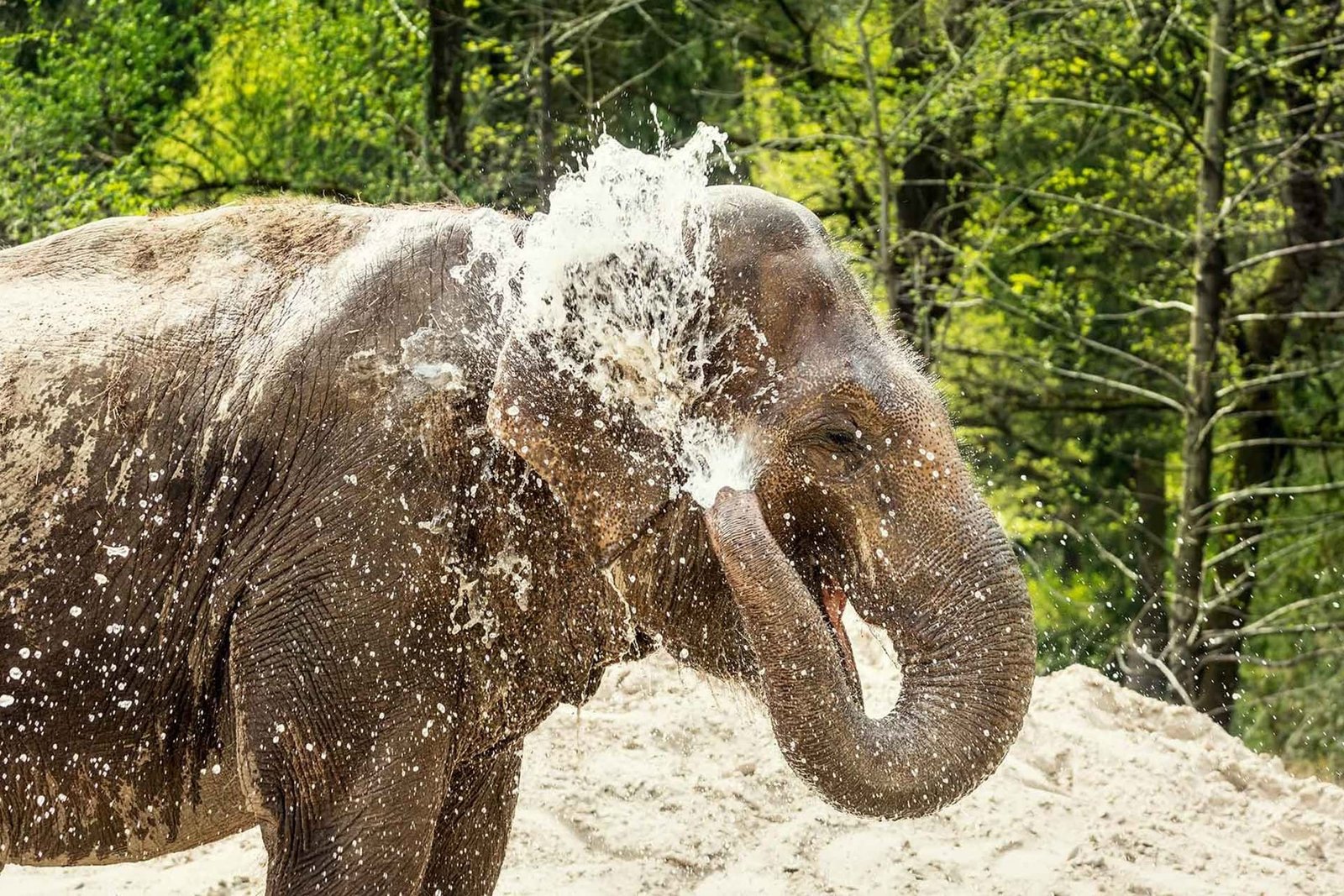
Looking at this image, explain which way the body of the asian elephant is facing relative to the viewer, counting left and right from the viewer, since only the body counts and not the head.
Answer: facing to the right of the viewer

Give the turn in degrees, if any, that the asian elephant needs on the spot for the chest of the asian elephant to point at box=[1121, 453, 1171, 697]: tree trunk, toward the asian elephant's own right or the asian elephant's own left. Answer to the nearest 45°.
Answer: approximately 45° to the asian elephant's own left

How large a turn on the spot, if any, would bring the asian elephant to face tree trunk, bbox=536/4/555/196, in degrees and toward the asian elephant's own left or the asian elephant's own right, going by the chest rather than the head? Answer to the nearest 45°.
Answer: approximately 90° to the asian elephant's own left
